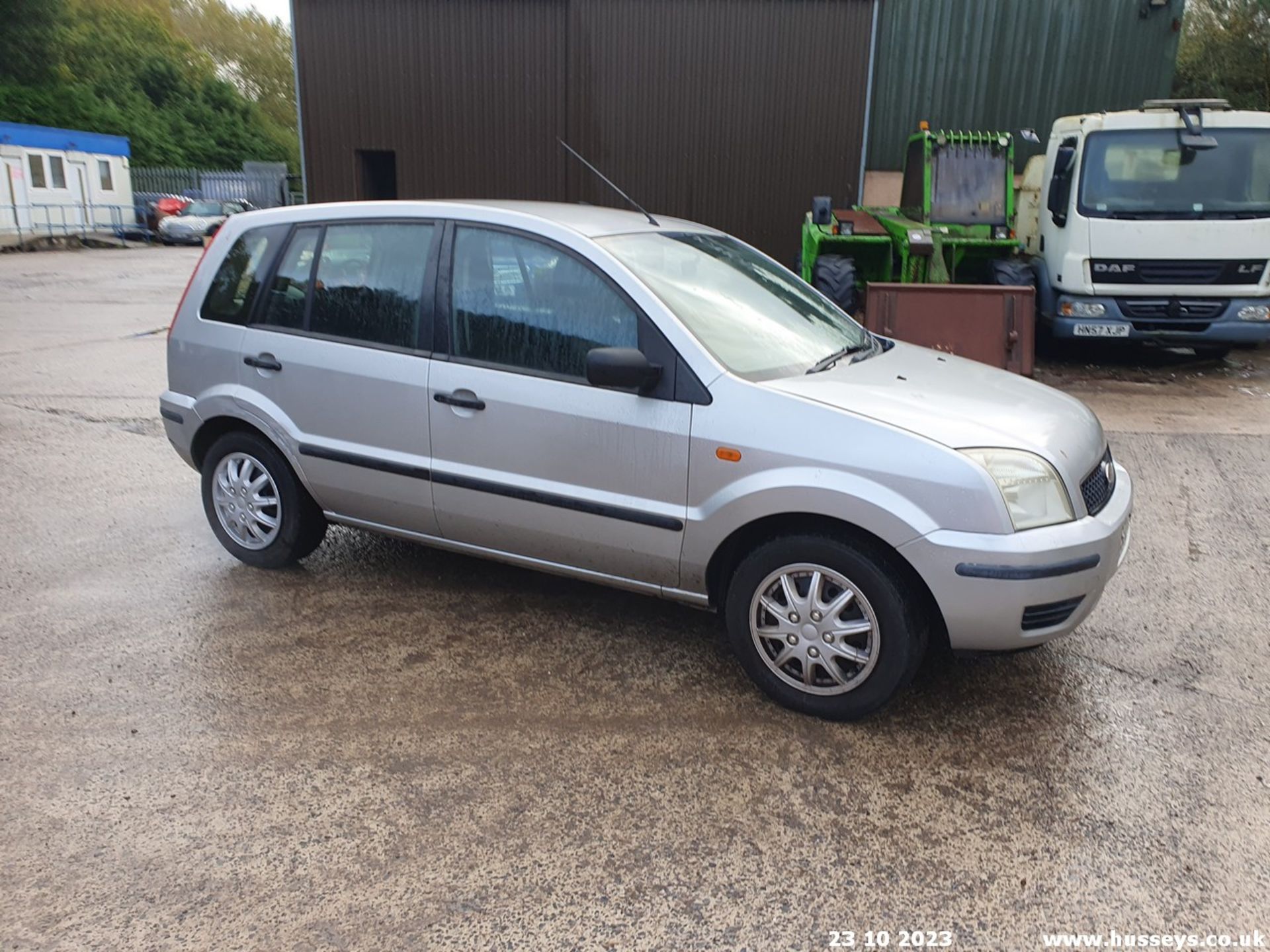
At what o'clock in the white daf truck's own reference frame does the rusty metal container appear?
The rusty metal container is roughly at 1 o'clock from the white daf truck.

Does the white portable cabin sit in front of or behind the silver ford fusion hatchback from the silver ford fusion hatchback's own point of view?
behind

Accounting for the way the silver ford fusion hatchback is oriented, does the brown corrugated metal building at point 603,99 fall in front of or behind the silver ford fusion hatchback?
behind

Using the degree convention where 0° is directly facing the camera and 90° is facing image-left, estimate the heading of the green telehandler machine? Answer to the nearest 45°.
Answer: approximately 0°

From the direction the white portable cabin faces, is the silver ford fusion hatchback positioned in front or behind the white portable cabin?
in front

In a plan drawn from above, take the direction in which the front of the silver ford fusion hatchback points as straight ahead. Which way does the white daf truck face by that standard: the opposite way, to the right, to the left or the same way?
to the right

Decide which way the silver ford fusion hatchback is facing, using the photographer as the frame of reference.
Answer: facing the viewer and to the right of the viewer

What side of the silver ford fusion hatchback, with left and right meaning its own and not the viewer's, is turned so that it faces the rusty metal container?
left

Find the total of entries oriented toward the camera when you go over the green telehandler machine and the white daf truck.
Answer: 2

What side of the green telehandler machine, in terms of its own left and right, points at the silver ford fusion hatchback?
front

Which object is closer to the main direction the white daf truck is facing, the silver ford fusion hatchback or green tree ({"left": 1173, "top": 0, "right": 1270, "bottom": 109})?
the silver ford fusion hatchback

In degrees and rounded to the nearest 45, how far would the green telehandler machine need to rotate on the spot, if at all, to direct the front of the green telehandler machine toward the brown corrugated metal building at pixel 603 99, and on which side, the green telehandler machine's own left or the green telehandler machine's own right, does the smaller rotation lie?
approximately 135° to the green telehandler machine's own right
